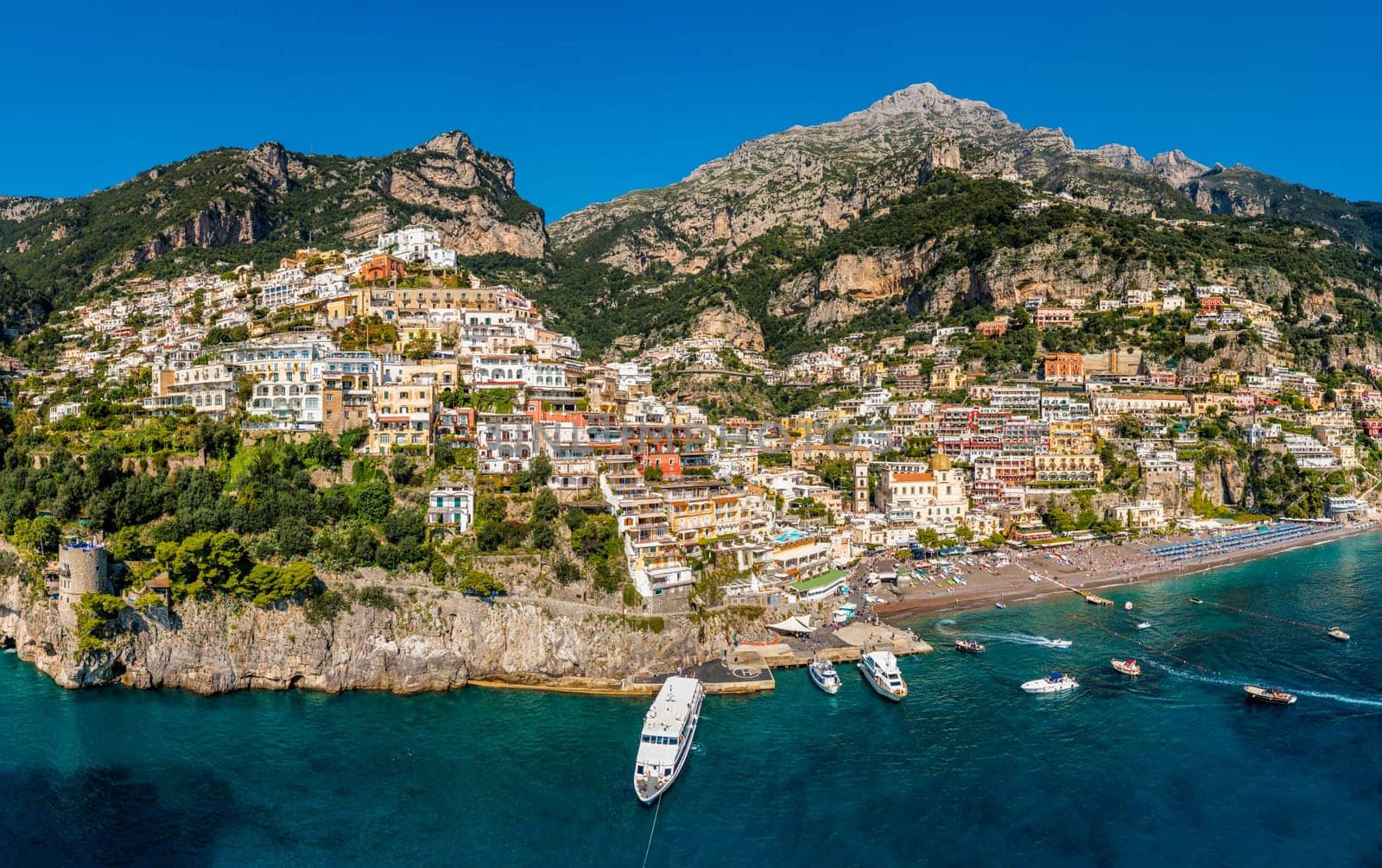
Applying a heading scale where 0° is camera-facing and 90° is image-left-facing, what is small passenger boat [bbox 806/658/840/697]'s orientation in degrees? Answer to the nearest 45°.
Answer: approximately 315°

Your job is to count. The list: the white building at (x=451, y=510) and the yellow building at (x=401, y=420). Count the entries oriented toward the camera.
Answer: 2

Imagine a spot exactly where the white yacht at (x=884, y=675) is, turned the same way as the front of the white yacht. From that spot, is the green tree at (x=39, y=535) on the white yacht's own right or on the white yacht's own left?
on the white yacht's own right

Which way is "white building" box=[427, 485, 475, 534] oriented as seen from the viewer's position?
toward the camera

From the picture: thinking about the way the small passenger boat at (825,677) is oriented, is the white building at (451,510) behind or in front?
behind

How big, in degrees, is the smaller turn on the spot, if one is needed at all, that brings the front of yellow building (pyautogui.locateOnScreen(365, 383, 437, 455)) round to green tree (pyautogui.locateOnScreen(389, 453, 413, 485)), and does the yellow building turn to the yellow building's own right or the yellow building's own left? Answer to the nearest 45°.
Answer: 0° — it already faces it

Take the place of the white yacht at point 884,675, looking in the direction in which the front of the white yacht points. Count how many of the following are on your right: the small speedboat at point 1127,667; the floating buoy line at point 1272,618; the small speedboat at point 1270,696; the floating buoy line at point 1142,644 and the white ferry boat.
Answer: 1

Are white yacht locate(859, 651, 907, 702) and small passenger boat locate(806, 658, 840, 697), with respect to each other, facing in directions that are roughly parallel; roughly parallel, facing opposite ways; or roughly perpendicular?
roughly parallel

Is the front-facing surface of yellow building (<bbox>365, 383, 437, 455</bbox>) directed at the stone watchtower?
no

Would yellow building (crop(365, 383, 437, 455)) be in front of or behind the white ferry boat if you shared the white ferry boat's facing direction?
behind

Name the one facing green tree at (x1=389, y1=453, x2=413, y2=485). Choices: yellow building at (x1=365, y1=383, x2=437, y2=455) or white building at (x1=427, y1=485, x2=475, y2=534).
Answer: the yellow building

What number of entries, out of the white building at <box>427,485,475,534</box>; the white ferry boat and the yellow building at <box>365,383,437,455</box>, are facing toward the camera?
3

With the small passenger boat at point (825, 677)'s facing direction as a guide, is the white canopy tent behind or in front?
behind

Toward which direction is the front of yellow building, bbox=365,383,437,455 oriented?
toward the camera

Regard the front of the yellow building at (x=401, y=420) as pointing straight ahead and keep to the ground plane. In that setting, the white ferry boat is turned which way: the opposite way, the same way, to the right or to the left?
the same way

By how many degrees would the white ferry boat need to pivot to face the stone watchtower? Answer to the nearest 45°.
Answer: approximately 90° to its right

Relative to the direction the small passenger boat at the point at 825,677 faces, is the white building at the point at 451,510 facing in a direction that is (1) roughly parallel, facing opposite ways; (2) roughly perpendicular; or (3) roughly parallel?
roughly parallel

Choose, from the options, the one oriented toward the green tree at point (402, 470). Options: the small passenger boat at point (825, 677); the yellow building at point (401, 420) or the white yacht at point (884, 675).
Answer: the yellow building

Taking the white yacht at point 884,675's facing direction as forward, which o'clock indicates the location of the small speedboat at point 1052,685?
The small speedboat is roughly at 10 o'clock from the white yacht.

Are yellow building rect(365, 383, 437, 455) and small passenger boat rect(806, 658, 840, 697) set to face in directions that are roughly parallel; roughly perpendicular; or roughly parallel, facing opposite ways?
roughly parallel

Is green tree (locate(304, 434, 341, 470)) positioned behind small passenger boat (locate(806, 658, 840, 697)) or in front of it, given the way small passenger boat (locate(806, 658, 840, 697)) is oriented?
behind
